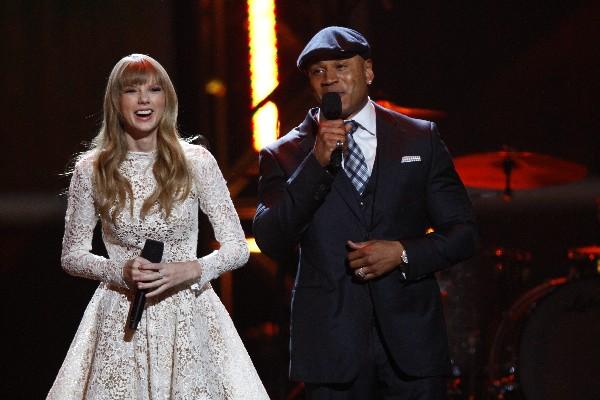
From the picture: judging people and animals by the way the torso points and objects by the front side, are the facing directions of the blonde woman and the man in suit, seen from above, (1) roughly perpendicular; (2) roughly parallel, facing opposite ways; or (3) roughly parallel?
roughly parallel

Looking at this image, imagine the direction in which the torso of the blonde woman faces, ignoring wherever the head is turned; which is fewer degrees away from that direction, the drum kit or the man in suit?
the man in suit

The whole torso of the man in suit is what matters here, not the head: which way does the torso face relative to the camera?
toward the camera

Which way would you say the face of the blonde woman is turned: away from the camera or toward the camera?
toward the camera

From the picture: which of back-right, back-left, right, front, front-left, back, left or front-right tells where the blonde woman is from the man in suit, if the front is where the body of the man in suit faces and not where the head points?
right

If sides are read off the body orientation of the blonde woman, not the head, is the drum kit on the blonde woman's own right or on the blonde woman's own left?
on the blonde woman's own left

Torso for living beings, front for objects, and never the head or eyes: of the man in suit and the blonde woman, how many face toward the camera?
2

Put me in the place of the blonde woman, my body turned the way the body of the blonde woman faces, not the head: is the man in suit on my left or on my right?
on my left
